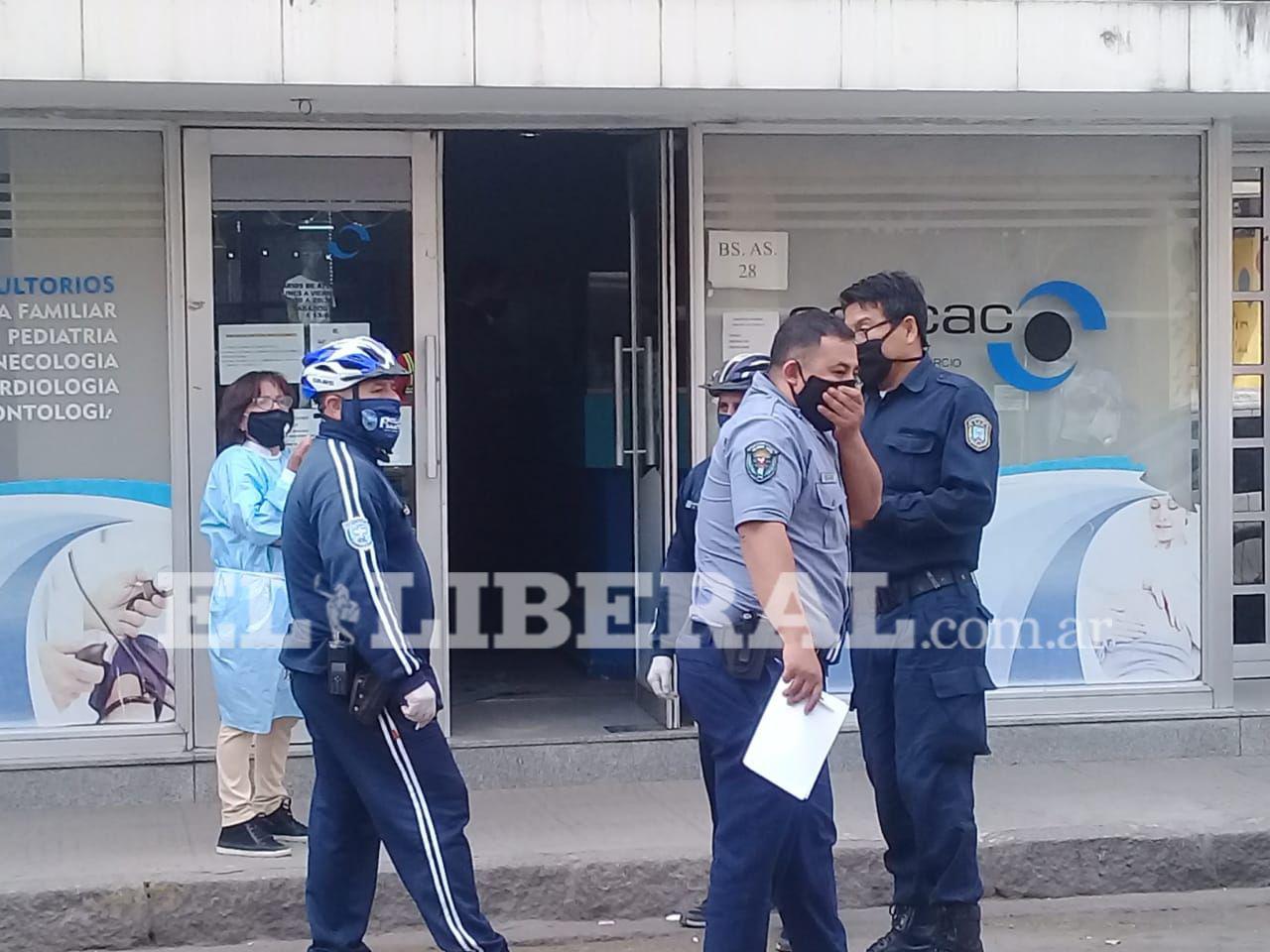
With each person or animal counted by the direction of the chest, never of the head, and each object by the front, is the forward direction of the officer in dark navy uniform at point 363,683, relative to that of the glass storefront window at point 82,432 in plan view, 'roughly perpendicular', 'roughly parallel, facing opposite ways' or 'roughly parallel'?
roughly perpendicular

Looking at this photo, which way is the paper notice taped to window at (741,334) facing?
toward the camera

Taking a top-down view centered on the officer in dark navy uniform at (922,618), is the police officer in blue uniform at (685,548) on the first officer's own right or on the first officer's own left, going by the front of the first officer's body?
on the first officer's own right

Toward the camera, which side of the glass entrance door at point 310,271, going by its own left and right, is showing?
front

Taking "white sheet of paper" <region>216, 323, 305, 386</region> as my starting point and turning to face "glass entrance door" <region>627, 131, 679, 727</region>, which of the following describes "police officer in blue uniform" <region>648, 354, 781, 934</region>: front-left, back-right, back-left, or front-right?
front-right

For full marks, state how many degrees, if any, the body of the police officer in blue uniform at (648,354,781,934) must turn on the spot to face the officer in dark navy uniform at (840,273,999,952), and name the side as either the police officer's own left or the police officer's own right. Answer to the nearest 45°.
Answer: approximately 90° to the police officer's own left

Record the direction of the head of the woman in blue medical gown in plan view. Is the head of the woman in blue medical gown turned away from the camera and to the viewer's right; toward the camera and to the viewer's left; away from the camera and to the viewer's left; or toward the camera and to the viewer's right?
toward the camera and to the viewer's right

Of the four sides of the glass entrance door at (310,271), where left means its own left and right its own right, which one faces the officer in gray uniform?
front

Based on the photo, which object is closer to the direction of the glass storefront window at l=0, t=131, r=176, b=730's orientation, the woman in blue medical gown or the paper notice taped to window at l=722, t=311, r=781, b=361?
the woman in blue medical gown

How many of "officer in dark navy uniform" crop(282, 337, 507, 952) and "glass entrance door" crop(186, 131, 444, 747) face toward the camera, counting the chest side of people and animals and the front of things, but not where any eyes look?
1

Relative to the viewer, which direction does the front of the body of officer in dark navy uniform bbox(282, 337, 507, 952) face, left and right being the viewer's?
facing to the right of the viewer

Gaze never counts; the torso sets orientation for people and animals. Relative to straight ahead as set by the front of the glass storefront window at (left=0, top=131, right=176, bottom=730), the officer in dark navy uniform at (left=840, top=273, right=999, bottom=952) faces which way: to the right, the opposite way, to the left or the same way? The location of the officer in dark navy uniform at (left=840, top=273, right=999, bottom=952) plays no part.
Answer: to the right

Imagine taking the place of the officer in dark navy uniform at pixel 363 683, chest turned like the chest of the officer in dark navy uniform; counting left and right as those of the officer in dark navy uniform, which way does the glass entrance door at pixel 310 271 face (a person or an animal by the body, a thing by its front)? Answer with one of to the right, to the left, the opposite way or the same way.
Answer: to the right

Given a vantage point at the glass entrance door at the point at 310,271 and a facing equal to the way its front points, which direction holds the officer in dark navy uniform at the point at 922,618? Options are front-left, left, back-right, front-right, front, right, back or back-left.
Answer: front-left

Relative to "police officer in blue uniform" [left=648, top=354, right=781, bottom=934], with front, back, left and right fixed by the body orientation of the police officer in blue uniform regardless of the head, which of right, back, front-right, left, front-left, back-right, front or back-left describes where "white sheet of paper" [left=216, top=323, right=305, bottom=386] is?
right

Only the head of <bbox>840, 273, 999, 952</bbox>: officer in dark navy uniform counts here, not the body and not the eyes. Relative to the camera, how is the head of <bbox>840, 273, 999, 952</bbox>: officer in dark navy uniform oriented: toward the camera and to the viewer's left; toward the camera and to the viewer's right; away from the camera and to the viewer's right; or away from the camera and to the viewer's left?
toward the camera and to the viewer's left

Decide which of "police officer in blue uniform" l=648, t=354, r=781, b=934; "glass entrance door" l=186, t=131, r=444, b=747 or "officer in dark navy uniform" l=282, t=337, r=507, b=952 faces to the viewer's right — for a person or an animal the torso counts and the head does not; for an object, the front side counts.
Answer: the officer in dark navy uniform
